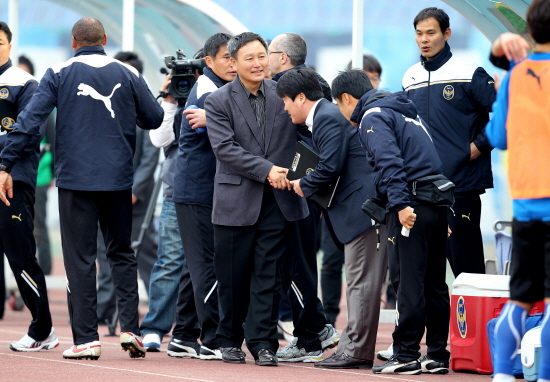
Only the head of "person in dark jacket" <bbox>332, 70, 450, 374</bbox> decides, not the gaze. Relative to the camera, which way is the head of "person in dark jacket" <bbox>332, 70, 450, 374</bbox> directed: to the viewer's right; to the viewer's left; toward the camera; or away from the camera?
to the viewer's left

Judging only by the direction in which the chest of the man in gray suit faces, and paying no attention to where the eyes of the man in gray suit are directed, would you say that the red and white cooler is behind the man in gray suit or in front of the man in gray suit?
in front

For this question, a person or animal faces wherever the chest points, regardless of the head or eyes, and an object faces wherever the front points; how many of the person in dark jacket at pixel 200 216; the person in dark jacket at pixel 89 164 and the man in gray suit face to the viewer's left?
0

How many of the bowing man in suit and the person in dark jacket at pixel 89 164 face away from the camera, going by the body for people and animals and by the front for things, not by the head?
1

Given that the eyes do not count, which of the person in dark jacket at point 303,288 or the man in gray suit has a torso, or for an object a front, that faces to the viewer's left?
the person in dark jacket

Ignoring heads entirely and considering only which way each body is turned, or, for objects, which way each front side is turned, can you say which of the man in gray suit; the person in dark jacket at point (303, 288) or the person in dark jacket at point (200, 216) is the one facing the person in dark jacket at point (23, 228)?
the person in dark jacket at point (303, 288)

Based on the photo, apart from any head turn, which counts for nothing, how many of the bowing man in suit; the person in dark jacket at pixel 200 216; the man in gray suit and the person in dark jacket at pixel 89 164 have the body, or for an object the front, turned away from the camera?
1

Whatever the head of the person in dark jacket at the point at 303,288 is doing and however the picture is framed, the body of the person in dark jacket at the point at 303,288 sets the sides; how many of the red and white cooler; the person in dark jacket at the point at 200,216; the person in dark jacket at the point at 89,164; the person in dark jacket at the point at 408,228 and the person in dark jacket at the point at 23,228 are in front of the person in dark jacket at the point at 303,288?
3

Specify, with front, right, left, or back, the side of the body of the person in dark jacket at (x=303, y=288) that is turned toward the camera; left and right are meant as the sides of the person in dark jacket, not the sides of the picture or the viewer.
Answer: left

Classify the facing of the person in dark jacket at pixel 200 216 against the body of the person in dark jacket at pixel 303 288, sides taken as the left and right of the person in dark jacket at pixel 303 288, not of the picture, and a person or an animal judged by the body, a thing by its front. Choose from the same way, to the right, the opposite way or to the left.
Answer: the opposite way

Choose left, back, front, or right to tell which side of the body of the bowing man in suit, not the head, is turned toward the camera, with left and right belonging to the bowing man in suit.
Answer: left

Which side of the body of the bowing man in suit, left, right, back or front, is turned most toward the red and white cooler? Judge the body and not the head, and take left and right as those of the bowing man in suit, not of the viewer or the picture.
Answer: back

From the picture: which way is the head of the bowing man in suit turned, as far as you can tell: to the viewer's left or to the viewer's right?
to the viewer's left

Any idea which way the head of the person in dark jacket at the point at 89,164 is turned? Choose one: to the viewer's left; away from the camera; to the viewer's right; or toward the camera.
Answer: away from the camera

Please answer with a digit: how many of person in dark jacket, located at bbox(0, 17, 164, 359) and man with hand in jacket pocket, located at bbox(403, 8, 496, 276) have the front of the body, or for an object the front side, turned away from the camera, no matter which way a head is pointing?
1

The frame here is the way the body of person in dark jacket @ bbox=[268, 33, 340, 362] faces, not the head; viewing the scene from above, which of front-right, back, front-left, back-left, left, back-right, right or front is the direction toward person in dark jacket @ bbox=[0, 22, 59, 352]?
front
